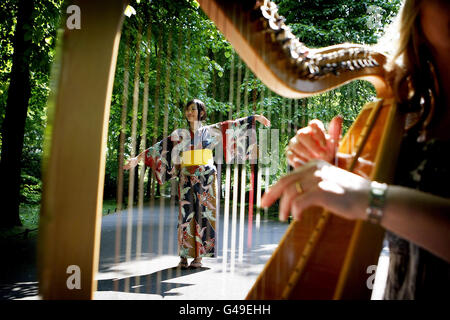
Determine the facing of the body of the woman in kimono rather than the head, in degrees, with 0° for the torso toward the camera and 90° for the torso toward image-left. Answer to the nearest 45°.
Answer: approximately 0°

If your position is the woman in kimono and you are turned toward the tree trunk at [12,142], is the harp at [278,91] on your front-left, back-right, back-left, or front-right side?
back-left

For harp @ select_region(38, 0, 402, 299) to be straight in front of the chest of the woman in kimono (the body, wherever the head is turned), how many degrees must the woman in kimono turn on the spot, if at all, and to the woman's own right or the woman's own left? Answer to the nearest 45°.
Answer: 0° — they already face it

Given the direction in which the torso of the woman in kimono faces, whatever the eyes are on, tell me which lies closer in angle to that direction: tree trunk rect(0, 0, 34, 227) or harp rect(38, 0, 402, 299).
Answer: the harp

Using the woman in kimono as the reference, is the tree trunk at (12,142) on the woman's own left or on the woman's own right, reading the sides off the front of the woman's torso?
on the woman's own right

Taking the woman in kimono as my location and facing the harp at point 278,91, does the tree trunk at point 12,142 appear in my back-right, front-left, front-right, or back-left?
back-right
